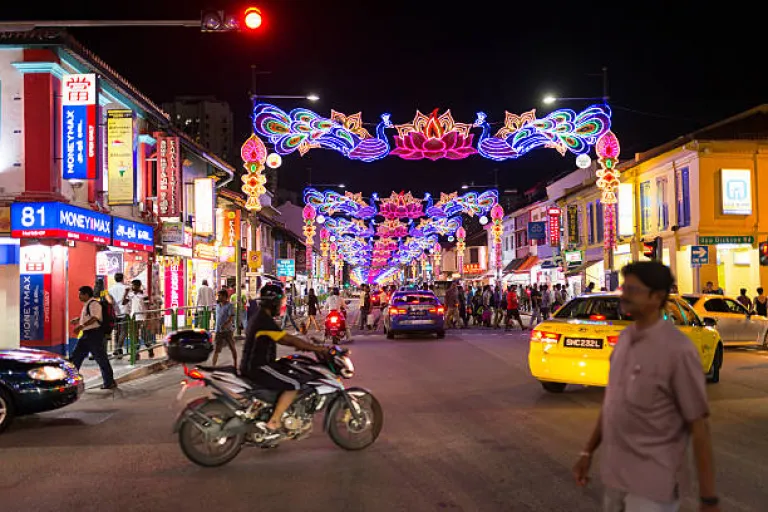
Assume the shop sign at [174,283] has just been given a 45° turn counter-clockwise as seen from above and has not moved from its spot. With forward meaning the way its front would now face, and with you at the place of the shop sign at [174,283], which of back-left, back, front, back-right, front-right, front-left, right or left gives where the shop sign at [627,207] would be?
front-left

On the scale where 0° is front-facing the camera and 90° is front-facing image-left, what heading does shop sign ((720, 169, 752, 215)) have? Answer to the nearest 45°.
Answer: approximately 0°

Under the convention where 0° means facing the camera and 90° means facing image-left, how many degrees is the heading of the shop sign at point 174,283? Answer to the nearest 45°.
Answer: approximately 0°

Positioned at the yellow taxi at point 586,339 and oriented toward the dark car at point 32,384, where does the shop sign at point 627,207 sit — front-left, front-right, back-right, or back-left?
back-right

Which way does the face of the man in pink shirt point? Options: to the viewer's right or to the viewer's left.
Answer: to the viewer's left
